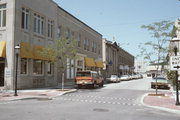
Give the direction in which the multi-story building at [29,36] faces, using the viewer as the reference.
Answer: facing the viewer and to the right of the viewer

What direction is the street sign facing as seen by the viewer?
toward the camera

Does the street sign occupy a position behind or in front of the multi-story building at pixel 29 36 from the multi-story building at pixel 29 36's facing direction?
in front

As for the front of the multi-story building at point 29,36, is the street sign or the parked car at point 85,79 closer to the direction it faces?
the street sign

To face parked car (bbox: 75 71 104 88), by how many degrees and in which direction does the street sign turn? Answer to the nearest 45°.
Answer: approximately 135° to its right
